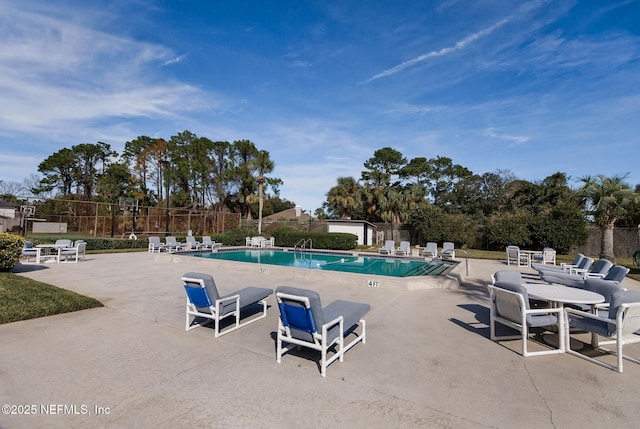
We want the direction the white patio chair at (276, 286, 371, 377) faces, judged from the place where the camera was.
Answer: facing away from the viewer and to the right of the viewer

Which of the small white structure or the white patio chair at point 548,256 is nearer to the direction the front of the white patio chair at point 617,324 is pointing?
the small white structure

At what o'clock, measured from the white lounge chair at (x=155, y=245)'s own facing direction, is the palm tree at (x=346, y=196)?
The palm tree is roughly at 10 o'clock from the white lounge chair.

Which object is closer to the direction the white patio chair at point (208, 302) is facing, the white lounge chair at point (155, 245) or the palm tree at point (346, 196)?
the palm tree

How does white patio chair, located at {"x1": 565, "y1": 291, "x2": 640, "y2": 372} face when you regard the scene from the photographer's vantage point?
facing away from the viewer and to the left of the viewer

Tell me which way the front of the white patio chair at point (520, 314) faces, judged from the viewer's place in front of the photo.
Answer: facing away from the viewer and to the right of the viewer

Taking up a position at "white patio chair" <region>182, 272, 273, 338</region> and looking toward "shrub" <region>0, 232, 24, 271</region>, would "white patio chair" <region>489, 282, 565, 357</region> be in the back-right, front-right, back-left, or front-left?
back-right

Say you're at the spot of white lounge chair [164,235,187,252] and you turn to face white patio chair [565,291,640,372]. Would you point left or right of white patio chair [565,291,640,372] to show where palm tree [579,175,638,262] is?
left

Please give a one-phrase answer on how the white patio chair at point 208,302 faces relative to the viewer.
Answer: facing away from the viewer and to the right of the viewer

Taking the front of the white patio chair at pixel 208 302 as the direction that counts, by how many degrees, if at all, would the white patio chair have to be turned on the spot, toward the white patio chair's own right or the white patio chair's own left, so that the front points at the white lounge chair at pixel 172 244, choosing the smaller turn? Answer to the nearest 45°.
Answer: approximately 45° to the white patio chair's own left

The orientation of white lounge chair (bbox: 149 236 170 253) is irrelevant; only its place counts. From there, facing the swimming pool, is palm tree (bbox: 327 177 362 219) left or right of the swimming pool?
left
